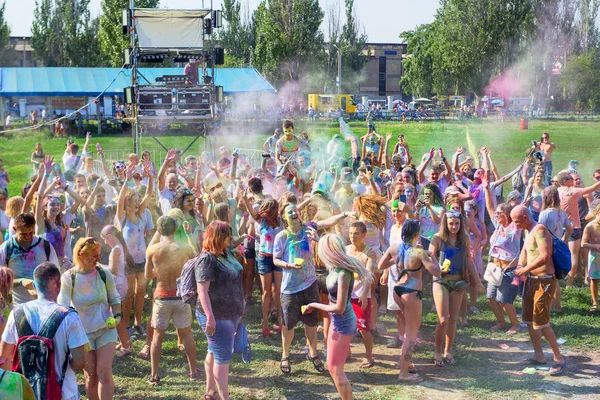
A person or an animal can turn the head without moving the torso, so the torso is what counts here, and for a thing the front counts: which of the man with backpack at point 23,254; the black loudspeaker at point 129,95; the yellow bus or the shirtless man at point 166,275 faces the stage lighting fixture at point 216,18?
the shirtless man

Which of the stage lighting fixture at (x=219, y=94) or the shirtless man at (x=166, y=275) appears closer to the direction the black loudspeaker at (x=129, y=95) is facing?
the shirtless man

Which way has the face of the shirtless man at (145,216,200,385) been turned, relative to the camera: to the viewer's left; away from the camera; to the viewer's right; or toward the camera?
away from the camera

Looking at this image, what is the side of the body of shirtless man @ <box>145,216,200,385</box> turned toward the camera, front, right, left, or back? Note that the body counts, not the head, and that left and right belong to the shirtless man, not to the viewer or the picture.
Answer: back

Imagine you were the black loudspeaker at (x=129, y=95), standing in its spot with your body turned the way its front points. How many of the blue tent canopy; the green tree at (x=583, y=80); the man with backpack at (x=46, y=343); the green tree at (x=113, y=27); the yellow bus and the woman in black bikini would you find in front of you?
2

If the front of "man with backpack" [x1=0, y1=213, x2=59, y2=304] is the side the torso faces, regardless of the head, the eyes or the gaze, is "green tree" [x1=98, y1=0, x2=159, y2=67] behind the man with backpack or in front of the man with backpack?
behind

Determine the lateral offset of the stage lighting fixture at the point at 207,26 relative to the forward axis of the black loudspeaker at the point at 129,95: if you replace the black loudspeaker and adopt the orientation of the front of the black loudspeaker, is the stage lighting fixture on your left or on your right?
on your left
